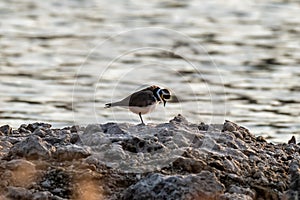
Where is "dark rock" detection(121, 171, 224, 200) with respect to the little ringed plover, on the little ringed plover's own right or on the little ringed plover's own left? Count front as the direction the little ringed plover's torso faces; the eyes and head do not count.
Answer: on the little ringed plover's own right

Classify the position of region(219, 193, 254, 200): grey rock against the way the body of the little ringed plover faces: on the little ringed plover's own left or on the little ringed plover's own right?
on the little ringed plover's own right

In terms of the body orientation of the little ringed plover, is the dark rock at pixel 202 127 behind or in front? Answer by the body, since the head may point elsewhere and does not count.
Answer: in front

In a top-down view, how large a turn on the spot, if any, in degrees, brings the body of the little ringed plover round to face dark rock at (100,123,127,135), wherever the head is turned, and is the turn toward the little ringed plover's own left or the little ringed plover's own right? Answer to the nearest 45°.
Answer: approximately 135° to the little ringed plover's own right

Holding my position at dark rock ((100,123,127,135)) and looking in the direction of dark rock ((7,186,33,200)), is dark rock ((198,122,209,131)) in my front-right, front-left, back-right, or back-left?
back-left

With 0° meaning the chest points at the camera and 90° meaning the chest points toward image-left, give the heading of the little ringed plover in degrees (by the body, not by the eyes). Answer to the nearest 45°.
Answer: approximately 270°

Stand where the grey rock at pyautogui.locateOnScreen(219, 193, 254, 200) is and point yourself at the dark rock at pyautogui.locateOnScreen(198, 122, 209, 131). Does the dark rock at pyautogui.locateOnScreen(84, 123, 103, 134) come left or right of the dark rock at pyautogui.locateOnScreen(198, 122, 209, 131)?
left
